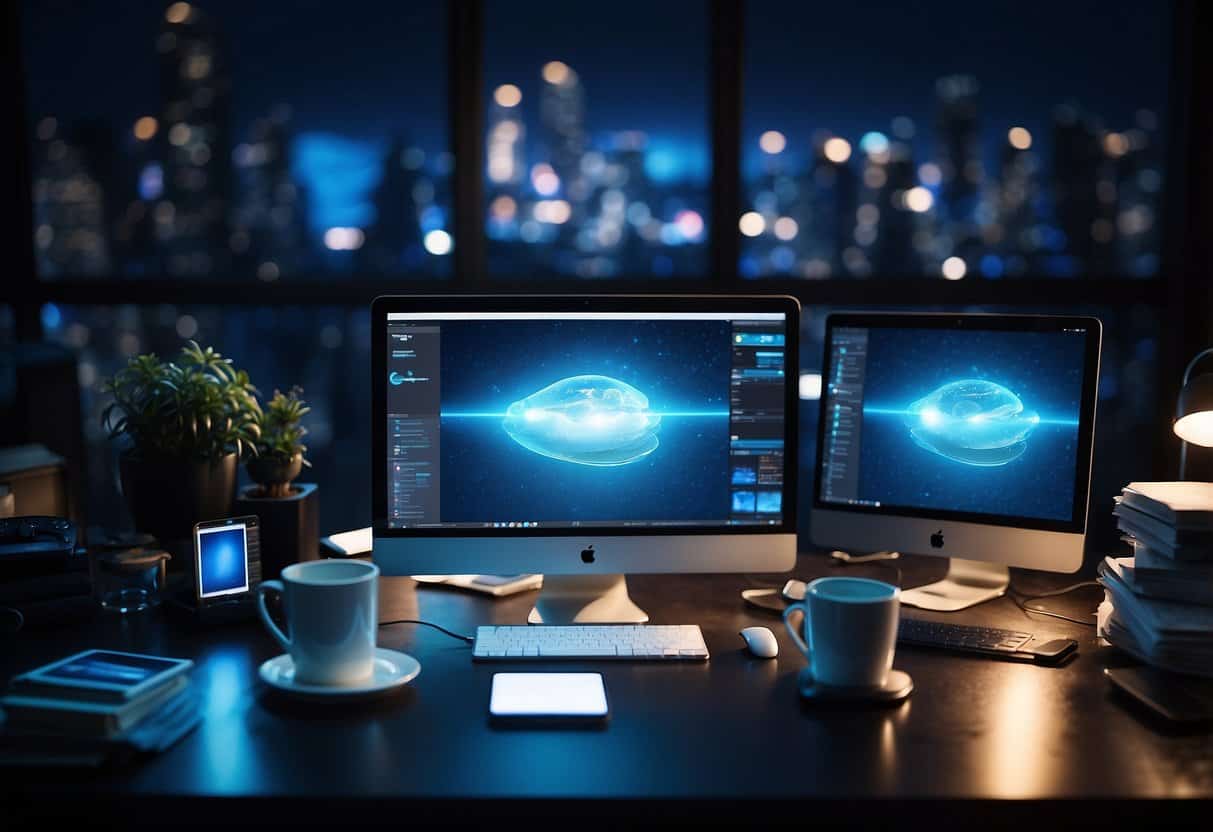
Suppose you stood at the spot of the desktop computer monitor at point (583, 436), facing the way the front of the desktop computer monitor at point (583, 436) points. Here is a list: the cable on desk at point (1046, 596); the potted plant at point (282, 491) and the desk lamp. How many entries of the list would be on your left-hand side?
2

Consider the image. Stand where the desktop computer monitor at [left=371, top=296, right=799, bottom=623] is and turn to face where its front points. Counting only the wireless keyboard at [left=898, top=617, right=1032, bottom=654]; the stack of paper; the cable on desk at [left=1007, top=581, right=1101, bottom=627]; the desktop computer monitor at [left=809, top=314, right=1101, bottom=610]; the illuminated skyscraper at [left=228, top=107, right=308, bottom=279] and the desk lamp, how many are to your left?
5

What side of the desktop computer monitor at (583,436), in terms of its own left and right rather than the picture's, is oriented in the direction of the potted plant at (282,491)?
right

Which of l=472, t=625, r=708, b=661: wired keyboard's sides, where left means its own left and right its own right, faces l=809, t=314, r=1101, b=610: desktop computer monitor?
left

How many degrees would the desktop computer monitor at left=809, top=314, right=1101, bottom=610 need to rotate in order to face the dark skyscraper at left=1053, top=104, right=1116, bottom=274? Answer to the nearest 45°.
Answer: approximately 135° to its right

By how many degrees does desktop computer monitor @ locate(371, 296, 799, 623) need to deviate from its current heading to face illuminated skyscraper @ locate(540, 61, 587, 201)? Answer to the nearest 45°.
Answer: approximately 180°
